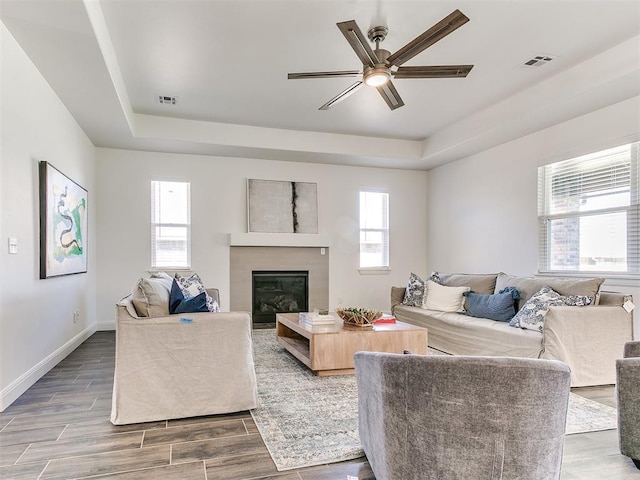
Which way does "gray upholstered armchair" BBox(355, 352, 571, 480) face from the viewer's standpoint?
away from the camera

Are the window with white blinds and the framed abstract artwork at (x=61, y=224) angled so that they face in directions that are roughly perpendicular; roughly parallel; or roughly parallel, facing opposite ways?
roughly parallel, facing opposite ways

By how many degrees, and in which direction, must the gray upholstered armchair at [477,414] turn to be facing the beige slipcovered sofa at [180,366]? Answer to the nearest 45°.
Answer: approximately 90° to its left

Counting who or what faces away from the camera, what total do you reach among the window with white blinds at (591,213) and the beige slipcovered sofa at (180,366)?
0

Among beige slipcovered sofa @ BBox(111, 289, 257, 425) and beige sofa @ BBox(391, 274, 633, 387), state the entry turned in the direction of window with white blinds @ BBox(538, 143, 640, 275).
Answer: the beige slipcovered sofa

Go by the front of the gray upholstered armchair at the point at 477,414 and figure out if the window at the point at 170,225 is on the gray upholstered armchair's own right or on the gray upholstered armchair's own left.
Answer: on the gray upholstered armchair's own left

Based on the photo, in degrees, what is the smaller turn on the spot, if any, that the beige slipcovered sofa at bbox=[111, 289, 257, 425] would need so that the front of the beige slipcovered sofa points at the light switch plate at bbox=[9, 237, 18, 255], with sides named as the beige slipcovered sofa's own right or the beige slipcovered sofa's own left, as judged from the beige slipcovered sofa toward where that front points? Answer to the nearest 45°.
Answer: approximately 135° to the beige slipcovered sofa's own left

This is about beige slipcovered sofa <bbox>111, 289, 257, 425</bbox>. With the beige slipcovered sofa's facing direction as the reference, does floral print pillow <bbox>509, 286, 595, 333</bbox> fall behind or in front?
in front

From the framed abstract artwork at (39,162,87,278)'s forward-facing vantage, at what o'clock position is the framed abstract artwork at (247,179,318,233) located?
the framed abstract artwork at (247,179,318,233) is roughly at 10 o'clock from the framed abstract artwork at (39,162,87,278).

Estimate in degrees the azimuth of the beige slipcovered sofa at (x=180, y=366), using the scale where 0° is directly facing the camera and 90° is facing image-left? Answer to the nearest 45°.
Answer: approximately 270°

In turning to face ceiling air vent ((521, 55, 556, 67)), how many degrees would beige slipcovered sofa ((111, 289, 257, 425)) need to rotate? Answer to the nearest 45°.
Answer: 0° — it already faces it

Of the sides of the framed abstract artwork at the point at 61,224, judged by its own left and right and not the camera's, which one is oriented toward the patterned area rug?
front

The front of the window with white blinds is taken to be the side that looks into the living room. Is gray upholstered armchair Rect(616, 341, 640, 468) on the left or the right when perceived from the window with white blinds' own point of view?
on its left

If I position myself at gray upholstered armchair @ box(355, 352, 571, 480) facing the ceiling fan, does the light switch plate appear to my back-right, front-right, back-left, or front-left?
front-left

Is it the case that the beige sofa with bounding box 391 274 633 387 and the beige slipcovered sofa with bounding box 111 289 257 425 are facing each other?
yes

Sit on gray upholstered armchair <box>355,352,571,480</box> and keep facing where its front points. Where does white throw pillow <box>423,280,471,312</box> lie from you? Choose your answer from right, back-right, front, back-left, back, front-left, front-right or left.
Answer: front

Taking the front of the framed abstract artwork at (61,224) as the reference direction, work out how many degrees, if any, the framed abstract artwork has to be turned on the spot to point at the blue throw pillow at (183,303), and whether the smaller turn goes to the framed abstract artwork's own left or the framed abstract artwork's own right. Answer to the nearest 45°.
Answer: approximately 45° to the framed abstract artwork's own right
